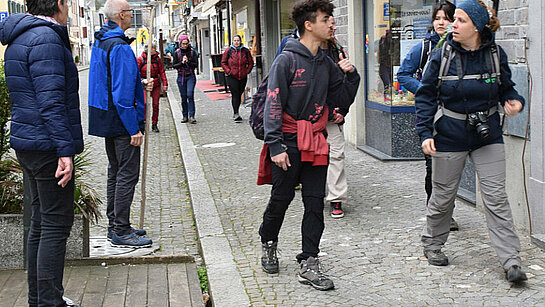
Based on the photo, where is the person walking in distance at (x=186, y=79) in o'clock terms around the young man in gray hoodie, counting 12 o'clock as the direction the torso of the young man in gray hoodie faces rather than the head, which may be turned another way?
The person walking in distance is roughly at 7 o'clock from the young man in gray hoodie.

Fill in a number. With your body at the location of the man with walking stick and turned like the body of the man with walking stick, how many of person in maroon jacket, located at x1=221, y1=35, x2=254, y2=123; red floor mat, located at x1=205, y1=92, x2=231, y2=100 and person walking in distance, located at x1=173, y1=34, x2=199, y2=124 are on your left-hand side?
3

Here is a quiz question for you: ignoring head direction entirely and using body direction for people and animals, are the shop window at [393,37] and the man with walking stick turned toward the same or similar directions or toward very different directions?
very different directions

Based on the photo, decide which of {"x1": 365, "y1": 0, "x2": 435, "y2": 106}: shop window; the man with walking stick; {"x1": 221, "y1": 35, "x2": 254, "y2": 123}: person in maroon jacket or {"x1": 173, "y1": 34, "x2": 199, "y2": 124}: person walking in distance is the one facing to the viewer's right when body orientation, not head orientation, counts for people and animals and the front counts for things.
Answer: the man with walking stick

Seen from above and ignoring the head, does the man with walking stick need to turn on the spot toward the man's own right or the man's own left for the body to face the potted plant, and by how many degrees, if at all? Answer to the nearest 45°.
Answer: approximately 135° to the man's own right

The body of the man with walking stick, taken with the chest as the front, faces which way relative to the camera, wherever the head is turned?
to the viewer's right

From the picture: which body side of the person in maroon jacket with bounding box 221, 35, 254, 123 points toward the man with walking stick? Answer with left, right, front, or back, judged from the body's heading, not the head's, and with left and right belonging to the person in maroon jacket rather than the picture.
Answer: front

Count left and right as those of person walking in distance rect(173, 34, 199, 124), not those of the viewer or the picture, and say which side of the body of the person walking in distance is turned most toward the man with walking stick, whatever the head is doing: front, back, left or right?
front

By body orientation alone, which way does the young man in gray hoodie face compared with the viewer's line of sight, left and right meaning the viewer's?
facing the viewer and to the right of the viewer

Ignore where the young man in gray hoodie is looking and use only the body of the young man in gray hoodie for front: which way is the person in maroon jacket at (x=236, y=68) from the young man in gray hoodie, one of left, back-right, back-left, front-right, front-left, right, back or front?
back-left

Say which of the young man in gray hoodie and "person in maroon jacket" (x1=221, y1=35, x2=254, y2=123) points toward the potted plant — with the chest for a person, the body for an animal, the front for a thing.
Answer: the person in maroon jacket

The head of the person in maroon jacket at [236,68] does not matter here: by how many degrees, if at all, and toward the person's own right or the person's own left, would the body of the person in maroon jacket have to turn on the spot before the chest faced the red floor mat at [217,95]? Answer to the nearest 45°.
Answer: approximately 180°

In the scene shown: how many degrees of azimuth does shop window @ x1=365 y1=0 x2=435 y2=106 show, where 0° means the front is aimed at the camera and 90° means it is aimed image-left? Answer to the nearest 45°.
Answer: approximately 45°
